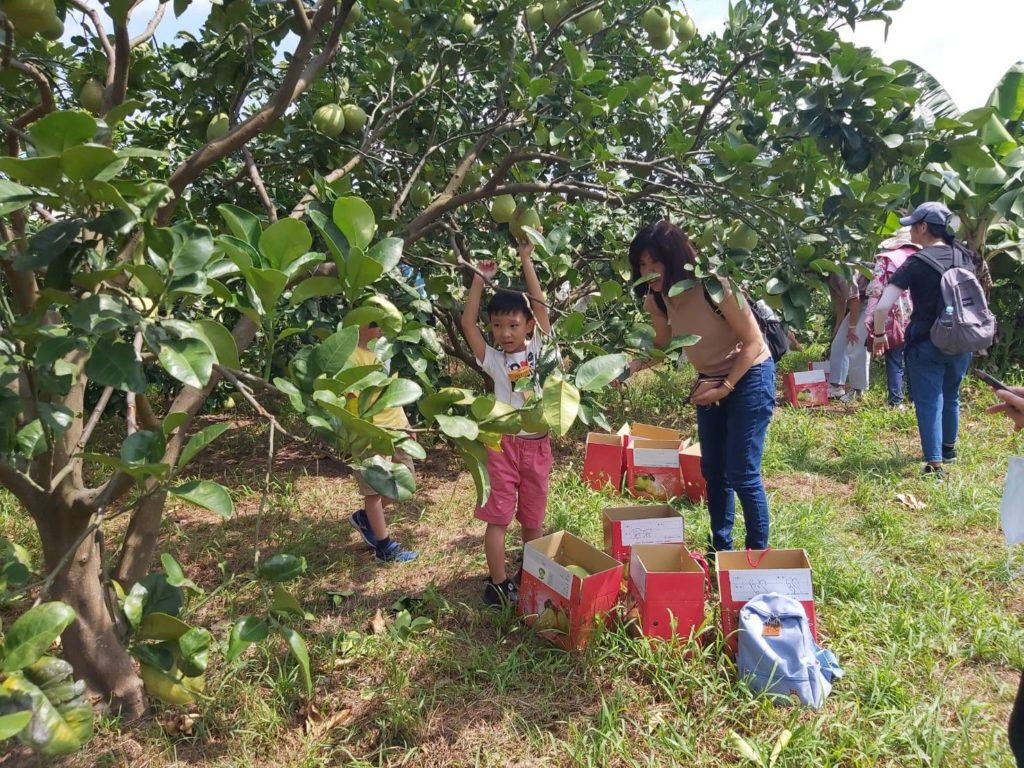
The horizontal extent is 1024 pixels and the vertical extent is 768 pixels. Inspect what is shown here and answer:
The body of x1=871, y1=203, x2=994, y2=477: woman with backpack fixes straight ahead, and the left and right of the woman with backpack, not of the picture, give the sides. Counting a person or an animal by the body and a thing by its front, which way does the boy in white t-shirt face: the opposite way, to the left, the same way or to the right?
the opposite way

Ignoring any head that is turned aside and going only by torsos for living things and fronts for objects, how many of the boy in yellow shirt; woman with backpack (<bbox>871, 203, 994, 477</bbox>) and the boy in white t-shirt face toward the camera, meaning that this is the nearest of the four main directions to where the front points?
1

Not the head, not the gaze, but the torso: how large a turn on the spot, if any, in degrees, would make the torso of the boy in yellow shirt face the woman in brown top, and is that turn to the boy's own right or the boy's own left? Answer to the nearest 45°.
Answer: approximately 45° to the boy's own right

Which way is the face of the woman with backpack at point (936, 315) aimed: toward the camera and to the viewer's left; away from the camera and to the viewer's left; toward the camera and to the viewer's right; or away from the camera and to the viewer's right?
away from the camera and to the viewer's left

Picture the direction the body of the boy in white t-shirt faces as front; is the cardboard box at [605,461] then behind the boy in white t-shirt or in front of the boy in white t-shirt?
behind

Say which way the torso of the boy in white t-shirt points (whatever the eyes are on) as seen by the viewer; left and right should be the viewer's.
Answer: facing the viewer

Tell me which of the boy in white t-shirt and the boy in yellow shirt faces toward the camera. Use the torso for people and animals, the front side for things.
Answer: the boy in white t-shirt

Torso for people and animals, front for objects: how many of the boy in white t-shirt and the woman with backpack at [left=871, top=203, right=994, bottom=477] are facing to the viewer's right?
0

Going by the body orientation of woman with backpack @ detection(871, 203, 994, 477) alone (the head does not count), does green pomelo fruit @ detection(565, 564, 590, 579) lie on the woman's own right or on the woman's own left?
on the woman's own left

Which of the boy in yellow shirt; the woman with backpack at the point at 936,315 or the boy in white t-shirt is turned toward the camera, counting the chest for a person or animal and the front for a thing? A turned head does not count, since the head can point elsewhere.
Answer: the boy in white t-shirt

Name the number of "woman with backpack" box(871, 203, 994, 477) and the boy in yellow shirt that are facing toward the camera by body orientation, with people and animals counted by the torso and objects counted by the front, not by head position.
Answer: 0
